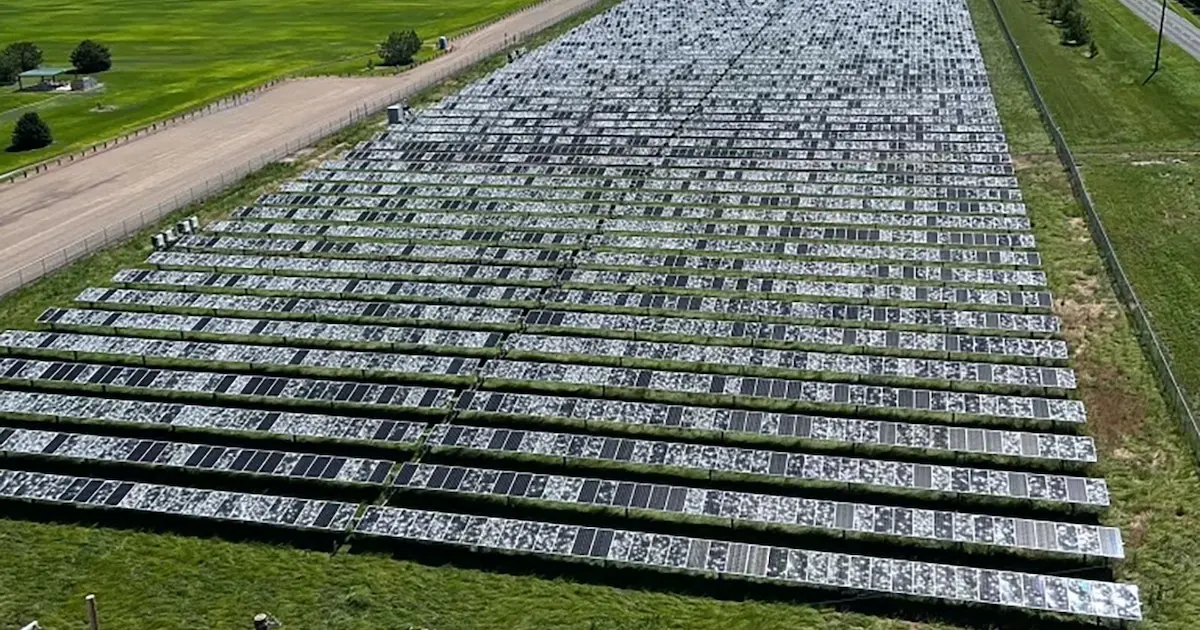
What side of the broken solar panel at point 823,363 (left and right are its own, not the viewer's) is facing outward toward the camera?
front

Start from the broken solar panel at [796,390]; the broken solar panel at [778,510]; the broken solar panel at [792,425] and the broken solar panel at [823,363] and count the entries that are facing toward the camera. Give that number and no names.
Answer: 4

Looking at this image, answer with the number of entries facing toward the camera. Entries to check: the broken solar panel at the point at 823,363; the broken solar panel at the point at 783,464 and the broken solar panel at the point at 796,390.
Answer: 3

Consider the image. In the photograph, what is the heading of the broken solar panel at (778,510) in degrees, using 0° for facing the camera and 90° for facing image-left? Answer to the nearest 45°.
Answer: approximately 0°

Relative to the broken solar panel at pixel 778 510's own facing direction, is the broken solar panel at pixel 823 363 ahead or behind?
behind

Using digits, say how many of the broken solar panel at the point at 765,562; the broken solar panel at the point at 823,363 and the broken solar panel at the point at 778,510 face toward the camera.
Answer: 3

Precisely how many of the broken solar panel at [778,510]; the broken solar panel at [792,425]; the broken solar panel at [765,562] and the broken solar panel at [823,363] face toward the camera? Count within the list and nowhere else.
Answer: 4

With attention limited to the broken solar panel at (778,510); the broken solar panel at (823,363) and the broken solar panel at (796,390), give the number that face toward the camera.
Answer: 3

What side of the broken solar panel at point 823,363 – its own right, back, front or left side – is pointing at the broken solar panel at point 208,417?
right

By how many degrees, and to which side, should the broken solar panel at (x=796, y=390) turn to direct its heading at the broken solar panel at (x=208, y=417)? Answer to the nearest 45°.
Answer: approximately 90° to its right

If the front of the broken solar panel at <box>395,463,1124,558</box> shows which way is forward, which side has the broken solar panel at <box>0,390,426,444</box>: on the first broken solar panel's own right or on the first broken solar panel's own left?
on the first broken solar panel's own right

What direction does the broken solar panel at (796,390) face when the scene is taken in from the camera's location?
facing the viewer
